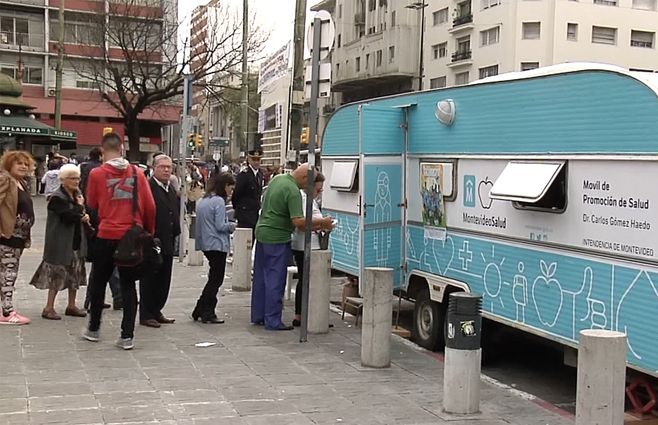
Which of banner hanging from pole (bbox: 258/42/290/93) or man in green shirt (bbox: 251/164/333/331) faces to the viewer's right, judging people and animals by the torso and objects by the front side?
the man in green shirt

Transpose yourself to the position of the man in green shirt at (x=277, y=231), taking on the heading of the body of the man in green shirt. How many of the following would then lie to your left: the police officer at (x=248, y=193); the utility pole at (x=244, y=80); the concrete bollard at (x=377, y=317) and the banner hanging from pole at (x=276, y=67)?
3

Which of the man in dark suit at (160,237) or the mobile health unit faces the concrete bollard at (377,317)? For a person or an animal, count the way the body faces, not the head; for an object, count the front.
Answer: the man in dark suit

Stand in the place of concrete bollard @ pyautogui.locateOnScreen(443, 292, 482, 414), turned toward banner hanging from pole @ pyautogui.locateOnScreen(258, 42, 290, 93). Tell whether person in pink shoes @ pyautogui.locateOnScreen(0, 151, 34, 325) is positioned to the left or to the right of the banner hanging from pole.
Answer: left

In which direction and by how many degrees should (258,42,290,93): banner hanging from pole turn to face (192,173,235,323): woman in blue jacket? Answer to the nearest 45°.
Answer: approximately 45° to its left

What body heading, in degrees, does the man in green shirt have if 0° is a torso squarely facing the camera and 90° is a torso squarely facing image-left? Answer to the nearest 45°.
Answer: approximately 270°

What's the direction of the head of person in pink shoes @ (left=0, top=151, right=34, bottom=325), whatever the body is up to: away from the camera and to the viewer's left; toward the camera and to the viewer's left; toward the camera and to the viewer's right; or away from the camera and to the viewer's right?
toward the camera and to the viewer's right

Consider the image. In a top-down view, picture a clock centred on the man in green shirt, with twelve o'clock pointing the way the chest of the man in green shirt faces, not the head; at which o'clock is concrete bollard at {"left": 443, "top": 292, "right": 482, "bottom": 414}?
The concrete bollard is roughly at 2 o'clock from the man in green shirt.

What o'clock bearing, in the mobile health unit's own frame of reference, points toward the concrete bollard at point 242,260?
The concrete bollard is roughly at 6 o'clock from the mobile health unit.
